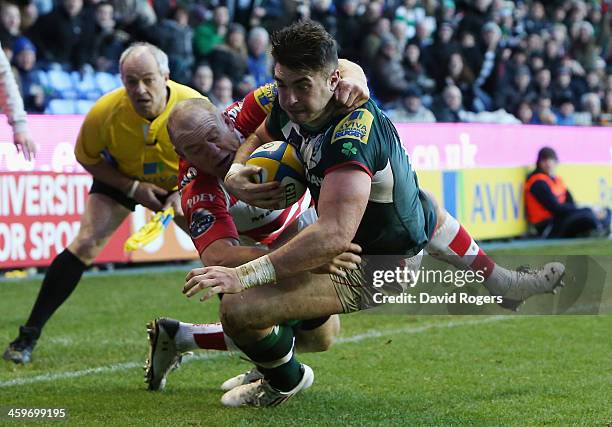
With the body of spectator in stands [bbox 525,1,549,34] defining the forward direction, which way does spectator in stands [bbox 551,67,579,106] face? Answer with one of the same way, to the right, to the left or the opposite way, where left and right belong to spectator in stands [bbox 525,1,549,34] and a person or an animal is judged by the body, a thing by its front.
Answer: the same way

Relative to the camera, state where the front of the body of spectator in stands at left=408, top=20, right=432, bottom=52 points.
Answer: toward the camera

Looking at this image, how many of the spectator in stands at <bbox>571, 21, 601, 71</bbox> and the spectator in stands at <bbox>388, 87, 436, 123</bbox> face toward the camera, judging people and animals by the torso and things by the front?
2

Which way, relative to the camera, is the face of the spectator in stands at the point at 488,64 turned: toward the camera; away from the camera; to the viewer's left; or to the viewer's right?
toward the camera

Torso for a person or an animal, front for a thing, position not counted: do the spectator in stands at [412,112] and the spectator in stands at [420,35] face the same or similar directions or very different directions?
same or similar directions

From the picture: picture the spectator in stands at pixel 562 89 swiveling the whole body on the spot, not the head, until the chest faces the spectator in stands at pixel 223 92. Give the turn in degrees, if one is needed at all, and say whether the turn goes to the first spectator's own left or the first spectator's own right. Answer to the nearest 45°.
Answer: approximately 45° to the first spectator's own right

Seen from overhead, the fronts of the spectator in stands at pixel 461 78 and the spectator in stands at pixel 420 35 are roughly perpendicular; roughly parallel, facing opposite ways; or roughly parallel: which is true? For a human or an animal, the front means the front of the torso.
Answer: roughly parallel

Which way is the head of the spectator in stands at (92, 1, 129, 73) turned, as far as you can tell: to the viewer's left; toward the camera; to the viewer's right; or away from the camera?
toward the camera

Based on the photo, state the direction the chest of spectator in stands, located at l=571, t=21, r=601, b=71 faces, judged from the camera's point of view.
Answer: toward the camera

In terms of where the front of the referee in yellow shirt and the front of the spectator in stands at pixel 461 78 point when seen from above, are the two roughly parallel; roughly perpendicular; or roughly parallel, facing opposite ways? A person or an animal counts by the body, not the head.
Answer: roughly parallel

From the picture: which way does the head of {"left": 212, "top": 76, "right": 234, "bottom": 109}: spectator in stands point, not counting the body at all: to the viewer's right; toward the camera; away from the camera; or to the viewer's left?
toward the camera

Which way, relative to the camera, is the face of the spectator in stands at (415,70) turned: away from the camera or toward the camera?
toward the camera

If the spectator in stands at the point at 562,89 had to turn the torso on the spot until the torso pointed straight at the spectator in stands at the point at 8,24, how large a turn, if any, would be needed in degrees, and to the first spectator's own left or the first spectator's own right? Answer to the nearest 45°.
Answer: approximately 45° to the first spectator's own right

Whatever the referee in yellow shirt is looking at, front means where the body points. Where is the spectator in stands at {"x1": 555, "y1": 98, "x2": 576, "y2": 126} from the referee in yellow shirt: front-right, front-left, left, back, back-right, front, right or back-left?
back-left

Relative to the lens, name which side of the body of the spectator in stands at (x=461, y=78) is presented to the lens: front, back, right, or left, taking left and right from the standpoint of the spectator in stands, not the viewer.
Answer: front

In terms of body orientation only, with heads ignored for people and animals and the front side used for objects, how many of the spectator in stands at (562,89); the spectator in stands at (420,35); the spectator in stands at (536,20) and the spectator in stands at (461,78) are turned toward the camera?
4
